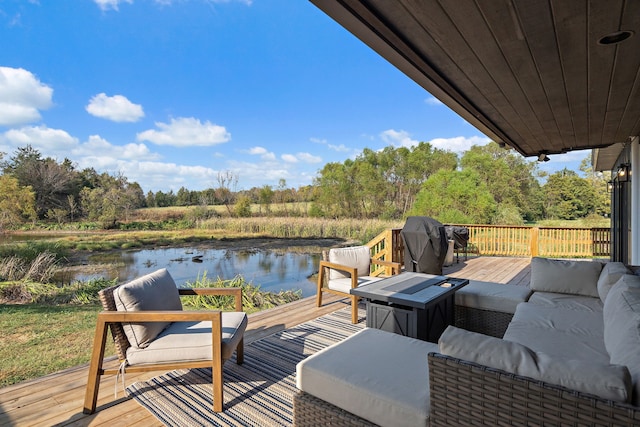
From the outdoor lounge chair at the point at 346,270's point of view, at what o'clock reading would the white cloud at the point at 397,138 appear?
The white cloud is roughly at 8 o'clock from the outdoor lounge chair.

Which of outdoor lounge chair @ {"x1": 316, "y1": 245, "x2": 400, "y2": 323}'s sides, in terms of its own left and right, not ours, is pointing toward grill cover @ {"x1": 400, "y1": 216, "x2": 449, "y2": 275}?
left

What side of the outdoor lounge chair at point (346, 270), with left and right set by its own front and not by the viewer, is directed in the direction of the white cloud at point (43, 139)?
back

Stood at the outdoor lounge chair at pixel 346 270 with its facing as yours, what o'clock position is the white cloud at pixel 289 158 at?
The white cloud is roughly at 7 o'clock from the outdoor lounge chair.

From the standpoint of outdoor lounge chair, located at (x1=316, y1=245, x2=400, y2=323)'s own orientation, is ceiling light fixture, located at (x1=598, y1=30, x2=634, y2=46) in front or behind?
in front

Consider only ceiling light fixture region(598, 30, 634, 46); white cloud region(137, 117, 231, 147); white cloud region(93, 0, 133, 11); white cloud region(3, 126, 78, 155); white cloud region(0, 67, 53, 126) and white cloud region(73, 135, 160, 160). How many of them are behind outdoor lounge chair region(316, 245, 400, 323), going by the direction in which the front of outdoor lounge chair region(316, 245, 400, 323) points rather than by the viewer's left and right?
5

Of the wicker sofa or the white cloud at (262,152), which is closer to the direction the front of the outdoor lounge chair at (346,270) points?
the wicker sofa

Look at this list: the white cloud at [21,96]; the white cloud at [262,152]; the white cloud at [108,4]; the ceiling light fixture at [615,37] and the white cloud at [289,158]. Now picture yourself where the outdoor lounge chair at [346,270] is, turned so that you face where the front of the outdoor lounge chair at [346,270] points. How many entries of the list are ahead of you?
1

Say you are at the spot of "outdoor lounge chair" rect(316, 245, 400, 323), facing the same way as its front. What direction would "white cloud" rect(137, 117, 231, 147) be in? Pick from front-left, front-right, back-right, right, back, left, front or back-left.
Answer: back

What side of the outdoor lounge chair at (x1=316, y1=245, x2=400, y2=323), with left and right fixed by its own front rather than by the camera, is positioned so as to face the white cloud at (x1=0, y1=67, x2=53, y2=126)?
back

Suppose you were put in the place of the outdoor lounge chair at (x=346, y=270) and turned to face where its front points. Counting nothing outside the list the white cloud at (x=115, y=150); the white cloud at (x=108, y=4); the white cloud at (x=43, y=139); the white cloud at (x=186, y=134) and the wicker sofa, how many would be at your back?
4

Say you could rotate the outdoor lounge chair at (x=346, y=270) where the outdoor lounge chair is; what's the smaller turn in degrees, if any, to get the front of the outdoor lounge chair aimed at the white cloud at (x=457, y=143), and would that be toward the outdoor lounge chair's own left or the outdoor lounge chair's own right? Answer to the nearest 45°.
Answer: approximately 135° to the outdoor lounge chair's own left

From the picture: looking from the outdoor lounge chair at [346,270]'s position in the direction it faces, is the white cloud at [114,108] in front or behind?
behind

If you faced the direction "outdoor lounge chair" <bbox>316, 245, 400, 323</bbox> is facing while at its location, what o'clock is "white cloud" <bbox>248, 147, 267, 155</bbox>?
The white cloud is roughly at 7 o'clock from the outdoor lounge chair.

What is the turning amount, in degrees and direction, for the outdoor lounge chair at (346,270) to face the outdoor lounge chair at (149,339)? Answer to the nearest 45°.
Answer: approximately 90° to its right

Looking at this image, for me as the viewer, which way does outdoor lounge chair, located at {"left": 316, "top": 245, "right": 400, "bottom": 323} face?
facing the viewer and to the right of the viewer
